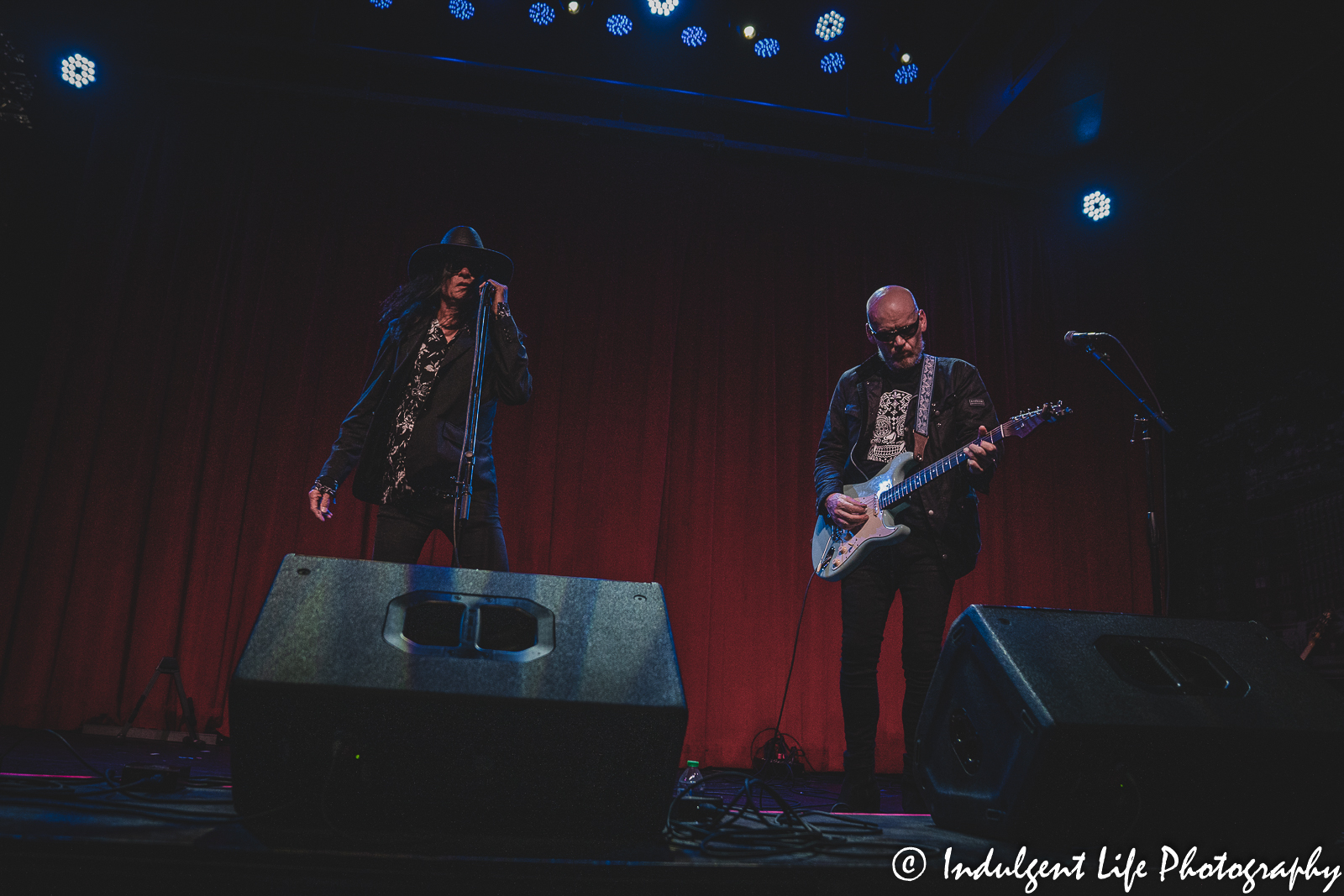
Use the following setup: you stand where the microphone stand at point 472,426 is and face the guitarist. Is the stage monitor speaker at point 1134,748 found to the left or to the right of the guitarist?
right

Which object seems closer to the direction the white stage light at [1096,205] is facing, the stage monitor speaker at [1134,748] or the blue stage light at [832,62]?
the stage monitor speaker

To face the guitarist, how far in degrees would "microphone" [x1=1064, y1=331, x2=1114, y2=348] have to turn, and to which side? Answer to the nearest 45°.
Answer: approximately 45° to its left

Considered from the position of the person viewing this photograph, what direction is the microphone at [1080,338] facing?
facing to the left of the viewer

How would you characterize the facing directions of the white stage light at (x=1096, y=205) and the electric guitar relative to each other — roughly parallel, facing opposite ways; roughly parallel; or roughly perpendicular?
roughly parallel

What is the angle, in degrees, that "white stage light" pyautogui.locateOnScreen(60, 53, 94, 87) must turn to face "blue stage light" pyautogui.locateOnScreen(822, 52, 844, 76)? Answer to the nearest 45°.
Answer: approximately 45° to its left

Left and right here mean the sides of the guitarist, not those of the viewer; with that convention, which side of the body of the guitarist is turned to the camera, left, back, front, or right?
front

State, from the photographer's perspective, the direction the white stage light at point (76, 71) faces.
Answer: facing the viewer

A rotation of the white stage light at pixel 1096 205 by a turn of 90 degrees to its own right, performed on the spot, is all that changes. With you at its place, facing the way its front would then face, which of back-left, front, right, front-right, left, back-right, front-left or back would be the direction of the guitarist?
left

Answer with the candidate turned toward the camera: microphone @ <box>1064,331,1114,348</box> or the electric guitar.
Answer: the electric guitar

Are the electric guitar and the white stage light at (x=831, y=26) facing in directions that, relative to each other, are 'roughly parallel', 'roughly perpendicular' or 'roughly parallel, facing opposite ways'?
roughly parallel

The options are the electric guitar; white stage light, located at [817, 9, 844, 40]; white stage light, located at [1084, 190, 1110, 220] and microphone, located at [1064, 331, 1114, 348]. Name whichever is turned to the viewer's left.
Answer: the microphone

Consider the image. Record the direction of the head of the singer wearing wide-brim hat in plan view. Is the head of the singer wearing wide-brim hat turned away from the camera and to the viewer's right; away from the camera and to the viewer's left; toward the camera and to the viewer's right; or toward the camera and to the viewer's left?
toward the camera and to the viewer's right

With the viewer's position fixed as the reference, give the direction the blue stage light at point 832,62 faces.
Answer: facing the viewer

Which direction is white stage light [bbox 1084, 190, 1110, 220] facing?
toward the camera

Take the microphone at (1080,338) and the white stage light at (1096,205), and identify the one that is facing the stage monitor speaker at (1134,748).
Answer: the white stage light

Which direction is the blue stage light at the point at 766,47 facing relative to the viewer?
toward the camera
